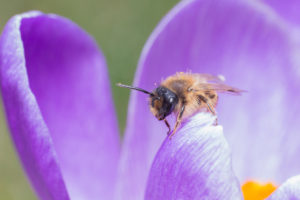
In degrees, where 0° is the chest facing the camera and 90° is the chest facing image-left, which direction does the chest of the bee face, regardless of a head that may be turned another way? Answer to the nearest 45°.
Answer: approximately 45°
